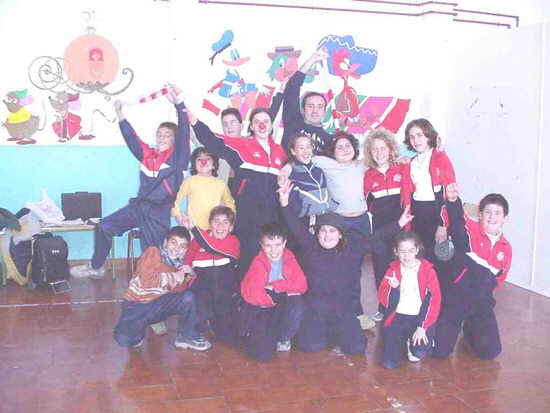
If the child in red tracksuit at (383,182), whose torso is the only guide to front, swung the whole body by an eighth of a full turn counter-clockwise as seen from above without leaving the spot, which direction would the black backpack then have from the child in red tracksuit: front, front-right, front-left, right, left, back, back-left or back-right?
back-right

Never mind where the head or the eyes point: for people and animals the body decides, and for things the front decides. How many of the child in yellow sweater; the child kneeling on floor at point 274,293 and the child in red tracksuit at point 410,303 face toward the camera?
3

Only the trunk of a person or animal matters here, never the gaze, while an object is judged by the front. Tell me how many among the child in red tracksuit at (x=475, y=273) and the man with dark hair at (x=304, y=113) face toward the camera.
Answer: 2

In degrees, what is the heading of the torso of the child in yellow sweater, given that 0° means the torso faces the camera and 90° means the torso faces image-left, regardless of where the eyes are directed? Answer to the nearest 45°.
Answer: approximately 0°

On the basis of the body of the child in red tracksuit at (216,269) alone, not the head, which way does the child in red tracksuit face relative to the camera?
toward the camera

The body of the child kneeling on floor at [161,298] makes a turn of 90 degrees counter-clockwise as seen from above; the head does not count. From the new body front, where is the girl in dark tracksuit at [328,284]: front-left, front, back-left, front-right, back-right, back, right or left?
front-right

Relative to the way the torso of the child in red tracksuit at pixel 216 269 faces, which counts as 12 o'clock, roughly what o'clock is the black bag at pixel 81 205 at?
The black bag is roughly at 5 o'clock from the child in red tracksuit.

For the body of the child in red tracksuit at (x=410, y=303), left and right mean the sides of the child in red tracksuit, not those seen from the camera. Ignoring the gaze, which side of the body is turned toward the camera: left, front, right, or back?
front

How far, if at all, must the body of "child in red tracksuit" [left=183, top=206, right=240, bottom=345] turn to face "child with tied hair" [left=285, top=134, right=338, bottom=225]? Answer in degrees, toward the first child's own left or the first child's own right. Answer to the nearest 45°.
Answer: approximately 90° to the first child's own left

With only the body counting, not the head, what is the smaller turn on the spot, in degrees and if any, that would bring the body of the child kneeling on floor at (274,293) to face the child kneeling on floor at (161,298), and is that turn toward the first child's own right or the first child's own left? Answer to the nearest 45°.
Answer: approximately 90° to the first child's own right
